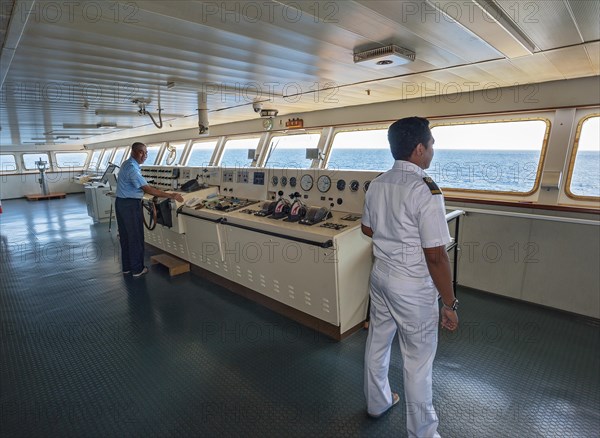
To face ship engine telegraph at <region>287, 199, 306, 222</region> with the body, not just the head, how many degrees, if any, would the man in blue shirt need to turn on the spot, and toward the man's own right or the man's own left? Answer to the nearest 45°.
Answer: approximately 45° to the man's own right

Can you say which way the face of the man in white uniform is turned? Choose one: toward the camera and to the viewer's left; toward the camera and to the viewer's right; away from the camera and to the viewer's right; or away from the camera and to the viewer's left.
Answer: away from the camera and to the viewer's right

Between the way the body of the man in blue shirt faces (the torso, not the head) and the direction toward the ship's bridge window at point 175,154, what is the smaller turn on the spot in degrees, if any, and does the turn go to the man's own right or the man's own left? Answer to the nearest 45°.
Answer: approximately 90° to the man's own left

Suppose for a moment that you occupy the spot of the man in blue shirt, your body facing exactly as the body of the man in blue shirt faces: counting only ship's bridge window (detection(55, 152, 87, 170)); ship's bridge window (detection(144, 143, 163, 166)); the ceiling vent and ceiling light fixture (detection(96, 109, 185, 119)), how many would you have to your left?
3

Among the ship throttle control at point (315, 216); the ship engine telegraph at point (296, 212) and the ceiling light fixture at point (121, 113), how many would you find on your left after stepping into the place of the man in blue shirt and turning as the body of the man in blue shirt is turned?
1

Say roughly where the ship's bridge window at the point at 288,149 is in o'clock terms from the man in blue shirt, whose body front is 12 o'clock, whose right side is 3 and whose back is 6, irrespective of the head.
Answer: The ship's bridge window is roughly at 11 o'clock from the man in blue shirt.

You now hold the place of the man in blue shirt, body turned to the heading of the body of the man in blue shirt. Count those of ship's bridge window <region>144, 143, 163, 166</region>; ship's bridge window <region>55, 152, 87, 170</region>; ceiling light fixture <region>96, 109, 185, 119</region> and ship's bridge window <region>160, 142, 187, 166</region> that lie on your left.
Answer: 4

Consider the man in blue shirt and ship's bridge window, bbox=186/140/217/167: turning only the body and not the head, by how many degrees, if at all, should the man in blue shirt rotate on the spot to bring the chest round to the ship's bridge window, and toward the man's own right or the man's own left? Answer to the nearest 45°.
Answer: approximately 90° to the man's own left

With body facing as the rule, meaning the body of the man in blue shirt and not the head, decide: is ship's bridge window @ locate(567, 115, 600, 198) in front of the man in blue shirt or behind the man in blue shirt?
in front

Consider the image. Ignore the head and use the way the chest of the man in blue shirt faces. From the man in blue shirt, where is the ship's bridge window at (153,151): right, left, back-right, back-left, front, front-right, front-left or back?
left

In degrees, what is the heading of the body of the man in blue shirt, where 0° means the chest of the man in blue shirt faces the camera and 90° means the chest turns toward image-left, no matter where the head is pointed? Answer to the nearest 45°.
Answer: approximately 270°

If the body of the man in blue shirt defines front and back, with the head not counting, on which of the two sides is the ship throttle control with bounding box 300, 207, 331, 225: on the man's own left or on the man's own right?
on the man's own right
